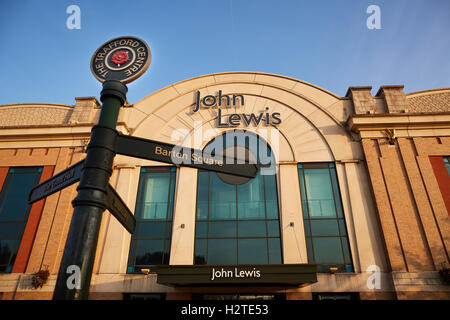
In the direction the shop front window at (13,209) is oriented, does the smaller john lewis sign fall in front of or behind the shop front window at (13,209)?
in front

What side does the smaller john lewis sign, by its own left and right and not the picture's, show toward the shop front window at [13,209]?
right

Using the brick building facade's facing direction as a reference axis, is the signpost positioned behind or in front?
in front

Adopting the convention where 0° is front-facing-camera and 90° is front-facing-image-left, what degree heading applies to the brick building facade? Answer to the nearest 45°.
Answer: approximately 0°

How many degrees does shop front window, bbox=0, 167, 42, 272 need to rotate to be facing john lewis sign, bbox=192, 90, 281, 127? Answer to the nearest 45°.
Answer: approximately 45° to its left

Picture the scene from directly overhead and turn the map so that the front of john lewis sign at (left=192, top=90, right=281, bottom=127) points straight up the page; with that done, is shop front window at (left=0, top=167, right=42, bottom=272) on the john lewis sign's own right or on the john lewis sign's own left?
on the john lewis sign's own right

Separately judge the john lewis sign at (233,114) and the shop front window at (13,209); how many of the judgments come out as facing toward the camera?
2

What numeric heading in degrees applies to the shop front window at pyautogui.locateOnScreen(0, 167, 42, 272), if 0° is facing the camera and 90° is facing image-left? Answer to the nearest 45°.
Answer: approximately 0°
